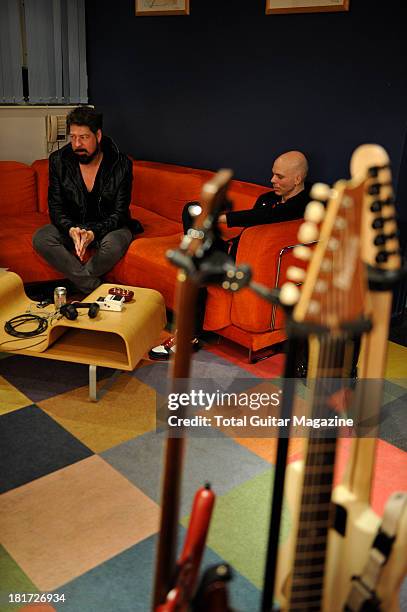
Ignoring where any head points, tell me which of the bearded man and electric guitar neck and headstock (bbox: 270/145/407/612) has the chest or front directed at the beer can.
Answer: the bearded man

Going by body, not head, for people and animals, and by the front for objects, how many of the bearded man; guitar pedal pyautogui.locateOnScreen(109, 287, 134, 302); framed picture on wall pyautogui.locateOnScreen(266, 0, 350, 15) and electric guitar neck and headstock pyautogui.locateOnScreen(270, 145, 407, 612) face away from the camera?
0

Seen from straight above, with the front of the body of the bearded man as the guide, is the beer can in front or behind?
in front

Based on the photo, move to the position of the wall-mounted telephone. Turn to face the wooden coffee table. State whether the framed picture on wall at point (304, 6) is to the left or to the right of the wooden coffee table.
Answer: left

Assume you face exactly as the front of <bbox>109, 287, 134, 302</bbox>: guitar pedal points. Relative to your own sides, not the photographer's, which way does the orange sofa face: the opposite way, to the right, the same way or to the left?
the same way

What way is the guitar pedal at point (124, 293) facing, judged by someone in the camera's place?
facing the viewer and to the left of the viewer

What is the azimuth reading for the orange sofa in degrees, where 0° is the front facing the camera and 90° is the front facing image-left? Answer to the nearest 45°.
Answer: approximately 45°

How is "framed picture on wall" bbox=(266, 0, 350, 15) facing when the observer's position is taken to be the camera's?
facing the viewer

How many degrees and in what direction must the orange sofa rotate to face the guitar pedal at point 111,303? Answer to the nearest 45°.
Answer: approximately 45° to its left

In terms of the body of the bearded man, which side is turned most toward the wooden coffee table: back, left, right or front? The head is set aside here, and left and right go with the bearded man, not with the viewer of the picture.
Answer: front

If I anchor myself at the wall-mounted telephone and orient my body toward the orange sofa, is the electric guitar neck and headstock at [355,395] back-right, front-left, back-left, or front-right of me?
front-right

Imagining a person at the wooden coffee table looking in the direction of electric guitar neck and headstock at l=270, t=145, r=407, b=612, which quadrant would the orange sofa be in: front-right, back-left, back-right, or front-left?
back-left

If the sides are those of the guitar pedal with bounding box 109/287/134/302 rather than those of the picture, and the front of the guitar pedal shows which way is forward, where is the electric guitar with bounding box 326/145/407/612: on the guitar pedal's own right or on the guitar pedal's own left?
on the guitar pedal's own left

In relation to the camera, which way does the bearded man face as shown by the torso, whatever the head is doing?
toward the camera

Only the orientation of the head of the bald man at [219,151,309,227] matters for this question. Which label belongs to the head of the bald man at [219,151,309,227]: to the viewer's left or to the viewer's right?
to the viewer's left

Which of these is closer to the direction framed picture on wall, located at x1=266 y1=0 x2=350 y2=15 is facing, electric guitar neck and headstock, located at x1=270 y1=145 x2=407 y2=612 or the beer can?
the electric guitar neck and headstock
